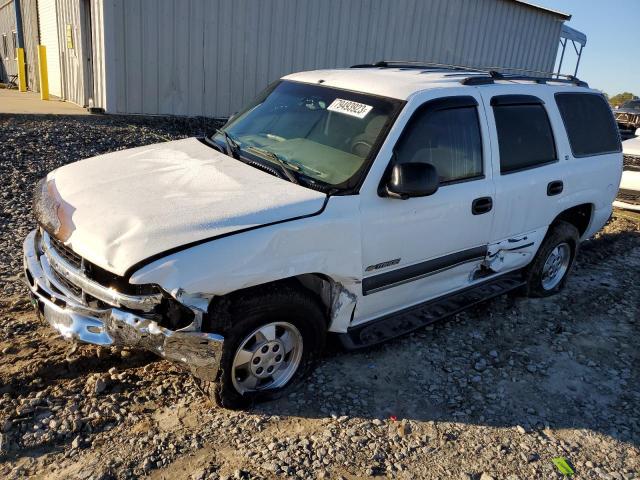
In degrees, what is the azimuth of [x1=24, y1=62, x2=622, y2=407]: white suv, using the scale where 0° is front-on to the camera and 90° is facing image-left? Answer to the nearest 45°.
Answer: approximately 45°

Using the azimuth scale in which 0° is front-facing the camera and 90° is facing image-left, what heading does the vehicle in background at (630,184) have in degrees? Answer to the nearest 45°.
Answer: approximately 45°

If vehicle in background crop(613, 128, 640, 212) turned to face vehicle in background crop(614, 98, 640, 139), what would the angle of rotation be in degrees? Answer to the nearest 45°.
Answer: approximately 135° to its right

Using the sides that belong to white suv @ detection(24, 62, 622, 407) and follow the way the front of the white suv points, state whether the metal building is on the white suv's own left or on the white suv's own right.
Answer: on the white suv's own right

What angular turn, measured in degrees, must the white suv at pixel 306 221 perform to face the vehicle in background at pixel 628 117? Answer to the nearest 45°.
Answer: approximately 180°
